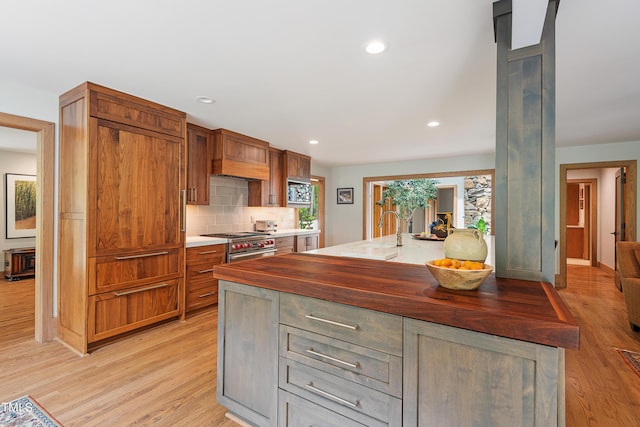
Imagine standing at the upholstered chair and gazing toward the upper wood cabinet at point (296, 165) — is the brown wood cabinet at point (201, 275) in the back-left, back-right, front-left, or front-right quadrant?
front-left

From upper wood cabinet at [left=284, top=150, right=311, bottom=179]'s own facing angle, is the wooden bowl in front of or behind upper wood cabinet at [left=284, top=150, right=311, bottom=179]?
in front

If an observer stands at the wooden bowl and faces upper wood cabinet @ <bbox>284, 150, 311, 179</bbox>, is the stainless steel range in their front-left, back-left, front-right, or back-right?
front-left

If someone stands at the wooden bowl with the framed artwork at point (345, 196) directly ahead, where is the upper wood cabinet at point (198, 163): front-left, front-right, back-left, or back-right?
front-left

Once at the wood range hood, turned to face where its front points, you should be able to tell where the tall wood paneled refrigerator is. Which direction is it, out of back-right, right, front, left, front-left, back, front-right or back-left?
right

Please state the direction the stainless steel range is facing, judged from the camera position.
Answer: facing the viewer and to the right of the viewer

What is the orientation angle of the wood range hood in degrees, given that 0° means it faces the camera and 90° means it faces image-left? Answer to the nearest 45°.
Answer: approximately 315°

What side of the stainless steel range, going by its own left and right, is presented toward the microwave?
left
